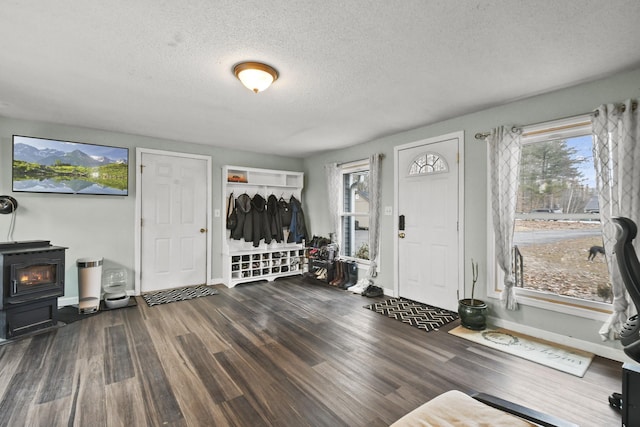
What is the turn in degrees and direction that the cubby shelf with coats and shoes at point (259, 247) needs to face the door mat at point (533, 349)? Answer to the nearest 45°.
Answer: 0° — it already faces it

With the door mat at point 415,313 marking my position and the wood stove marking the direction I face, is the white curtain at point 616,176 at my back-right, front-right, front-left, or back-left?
back-left

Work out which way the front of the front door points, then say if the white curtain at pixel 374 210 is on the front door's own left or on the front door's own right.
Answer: on the front door's own right

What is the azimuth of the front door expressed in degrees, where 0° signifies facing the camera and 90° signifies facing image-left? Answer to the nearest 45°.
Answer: approximately 45°

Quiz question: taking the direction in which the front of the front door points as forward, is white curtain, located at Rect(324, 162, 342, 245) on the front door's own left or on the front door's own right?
on the front door's own right

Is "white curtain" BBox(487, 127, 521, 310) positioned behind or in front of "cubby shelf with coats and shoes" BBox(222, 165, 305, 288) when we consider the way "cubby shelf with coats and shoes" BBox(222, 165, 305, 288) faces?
in front

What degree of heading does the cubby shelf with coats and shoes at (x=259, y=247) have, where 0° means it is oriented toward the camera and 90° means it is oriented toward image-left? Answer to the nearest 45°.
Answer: approximately 315°

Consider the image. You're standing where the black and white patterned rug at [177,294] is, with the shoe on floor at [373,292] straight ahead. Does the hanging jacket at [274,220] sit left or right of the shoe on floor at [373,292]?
left

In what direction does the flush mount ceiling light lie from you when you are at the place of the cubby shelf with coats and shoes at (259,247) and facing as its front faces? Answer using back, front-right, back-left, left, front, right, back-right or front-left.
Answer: front-right
